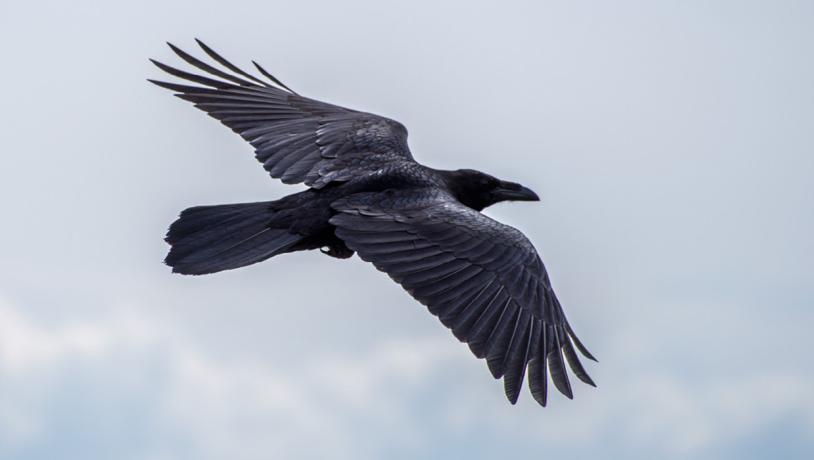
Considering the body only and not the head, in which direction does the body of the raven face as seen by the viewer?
to the viewer's right
